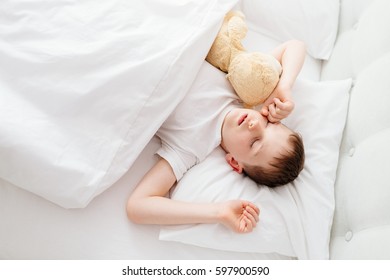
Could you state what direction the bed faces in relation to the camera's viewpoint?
facing to the left of the viewer
